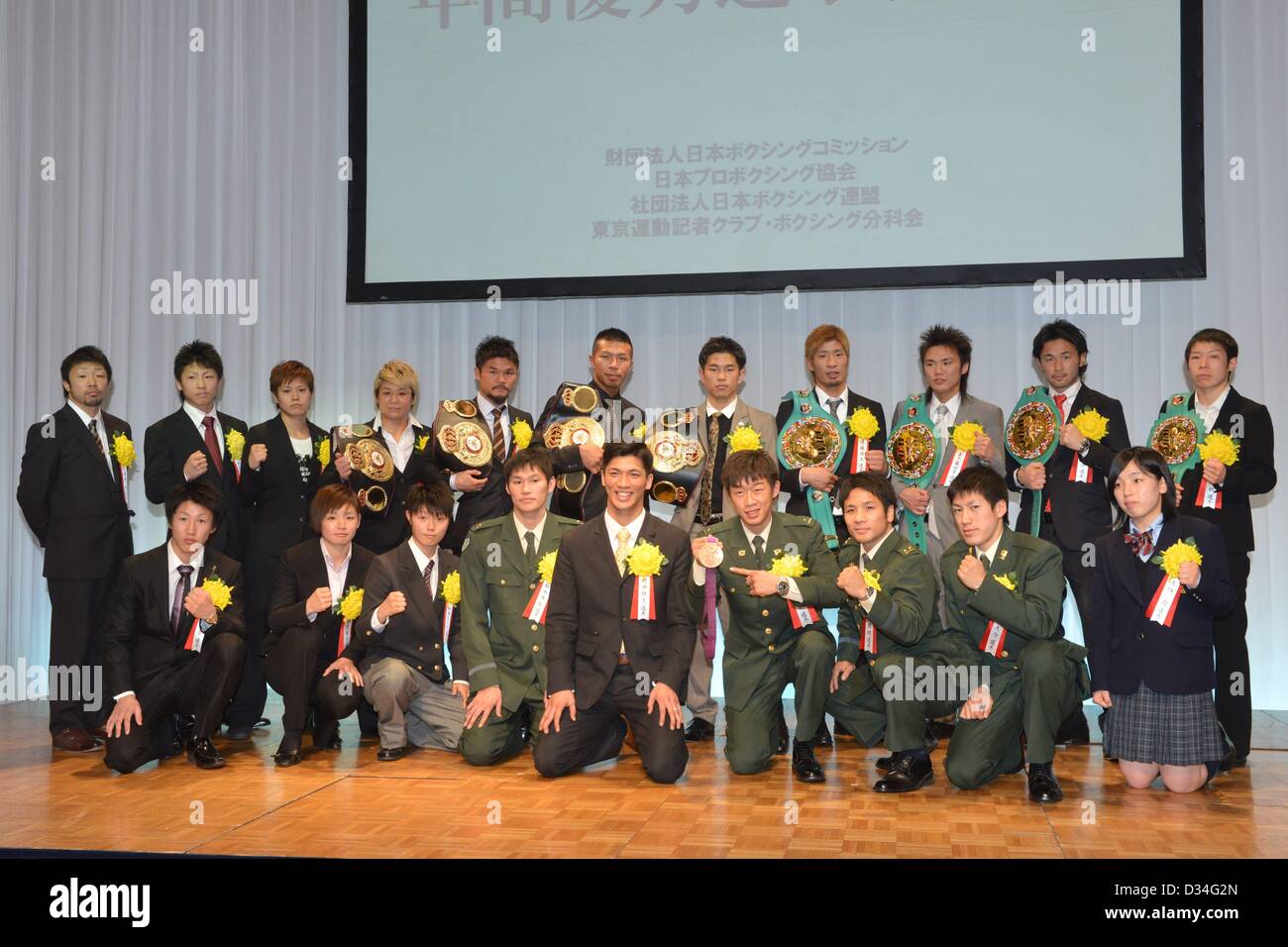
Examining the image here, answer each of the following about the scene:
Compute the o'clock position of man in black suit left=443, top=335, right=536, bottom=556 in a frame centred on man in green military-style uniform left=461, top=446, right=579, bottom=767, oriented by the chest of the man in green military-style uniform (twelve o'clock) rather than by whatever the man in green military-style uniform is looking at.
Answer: The man in black suit is roughly at 6 o'clock from the man in green military-style uniform.

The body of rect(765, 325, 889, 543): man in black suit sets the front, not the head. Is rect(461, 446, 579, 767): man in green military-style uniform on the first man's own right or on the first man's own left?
on the first man's own right

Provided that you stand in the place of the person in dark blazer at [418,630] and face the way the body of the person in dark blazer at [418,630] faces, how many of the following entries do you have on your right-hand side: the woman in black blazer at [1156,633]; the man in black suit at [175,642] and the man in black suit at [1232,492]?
1

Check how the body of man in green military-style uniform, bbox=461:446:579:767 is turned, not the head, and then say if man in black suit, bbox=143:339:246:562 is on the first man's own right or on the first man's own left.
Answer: on the first man's own right

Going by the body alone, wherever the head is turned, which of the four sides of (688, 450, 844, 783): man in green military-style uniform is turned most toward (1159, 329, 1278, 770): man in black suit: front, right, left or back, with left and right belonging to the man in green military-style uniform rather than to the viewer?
left

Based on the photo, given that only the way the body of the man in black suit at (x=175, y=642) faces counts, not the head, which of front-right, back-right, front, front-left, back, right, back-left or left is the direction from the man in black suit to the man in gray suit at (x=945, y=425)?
left

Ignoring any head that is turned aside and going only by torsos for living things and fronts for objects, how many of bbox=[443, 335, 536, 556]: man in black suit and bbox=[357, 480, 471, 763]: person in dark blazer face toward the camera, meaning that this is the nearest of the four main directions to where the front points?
2

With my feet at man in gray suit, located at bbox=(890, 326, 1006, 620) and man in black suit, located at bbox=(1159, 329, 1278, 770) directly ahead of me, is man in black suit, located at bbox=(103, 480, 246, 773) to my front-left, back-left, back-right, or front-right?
back-right

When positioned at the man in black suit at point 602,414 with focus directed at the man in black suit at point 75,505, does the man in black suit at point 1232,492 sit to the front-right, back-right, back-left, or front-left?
back-left
